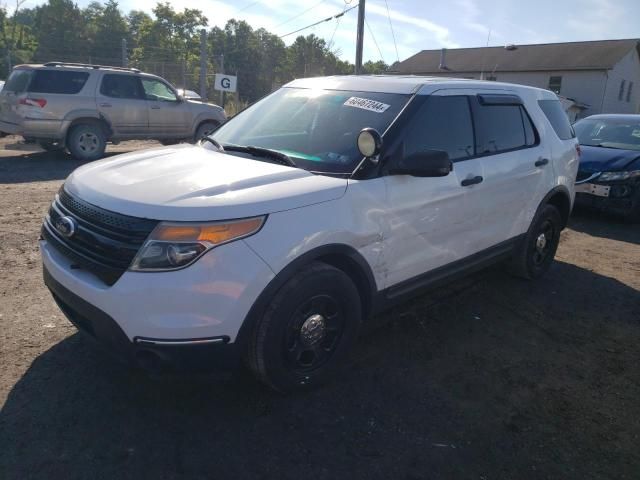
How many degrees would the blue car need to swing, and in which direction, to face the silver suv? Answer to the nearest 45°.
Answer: approximately 45° to its right

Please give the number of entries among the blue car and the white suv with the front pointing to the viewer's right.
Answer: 0

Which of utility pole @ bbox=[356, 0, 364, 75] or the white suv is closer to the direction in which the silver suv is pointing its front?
the utility pole

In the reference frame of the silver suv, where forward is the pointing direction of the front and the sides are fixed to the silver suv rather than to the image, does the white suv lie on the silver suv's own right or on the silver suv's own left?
on the silver suv's own right

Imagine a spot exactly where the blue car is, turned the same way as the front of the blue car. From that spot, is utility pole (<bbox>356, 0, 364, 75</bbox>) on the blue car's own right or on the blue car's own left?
on the blue car's own right

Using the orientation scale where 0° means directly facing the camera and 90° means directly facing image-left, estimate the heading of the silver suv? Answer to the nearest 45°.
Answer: approximately 225°

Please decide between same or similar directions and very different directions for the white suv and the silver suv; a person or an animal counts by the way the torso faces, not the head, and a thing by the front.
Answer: very different directions

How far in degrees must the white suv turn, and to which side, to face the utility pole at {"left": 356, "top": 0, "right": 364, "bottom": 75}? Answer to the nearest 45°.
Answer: approximately 135° to its right

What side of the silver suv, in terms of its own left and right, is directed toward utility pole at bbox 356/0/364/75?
front

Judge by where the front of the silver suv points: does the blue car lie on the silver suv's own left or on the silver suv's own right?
on the silver suv's own right

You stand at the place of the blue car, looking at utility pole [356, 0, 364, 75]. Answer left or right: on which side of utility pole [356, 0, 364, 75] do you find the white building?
right
